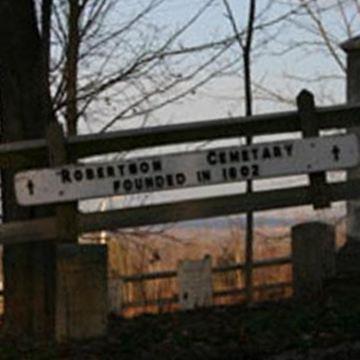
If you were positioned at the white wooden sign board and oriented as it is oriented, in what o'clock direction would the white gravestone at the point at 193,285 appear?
The white gravestone is roughly at 6 o'clock from the white wooden sign board.

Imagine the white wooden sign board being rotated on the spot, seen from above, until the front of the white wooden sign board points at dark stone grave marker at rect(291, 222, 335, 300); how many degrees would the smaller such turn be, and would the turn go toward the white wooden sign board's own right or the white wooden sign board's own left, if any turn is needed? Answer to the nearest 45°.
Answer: approximately 135° to the white wooden sign board's own left

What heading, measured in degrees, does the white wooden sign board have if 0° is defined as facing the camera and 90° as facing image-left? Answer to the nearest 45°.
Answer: approximately 0°
